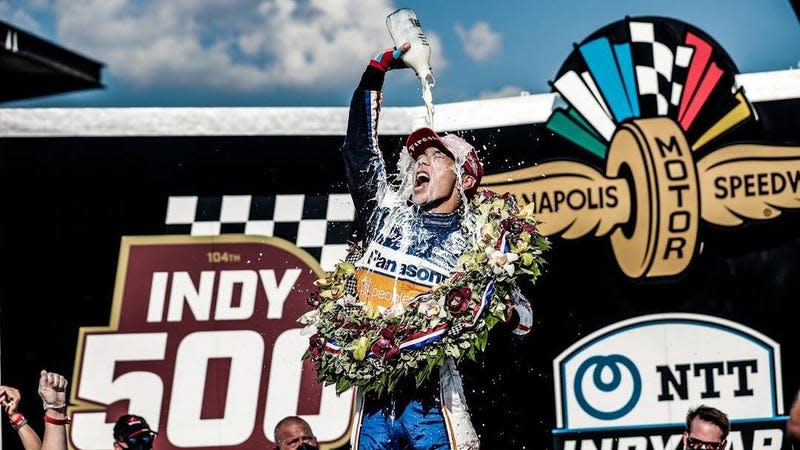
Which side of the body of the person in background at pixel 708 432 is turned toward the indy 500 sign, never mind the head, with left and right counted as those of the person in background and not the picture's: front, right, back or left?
right

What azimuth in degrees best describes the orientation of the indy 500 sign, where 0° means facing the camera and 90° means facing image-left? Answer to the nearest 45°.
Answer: approximately 0°

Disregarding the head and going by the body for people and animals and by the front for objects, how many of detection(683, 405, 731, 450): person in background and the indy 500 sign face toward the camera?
2

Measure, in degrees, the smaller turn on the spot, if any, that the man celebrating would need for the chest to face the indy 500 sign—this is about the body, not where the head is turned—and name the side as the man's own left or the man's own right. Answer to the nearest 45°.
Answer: approximately 90° to the man's own right

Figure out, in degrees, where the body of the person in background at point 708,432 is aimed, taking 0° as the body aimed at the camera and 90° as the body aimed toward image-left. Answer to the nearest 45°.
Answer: approximately 0°

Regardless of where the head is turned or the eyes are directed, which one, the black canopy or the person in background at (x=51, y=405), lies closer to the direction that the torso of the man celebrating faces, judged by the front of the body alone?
the person in background
